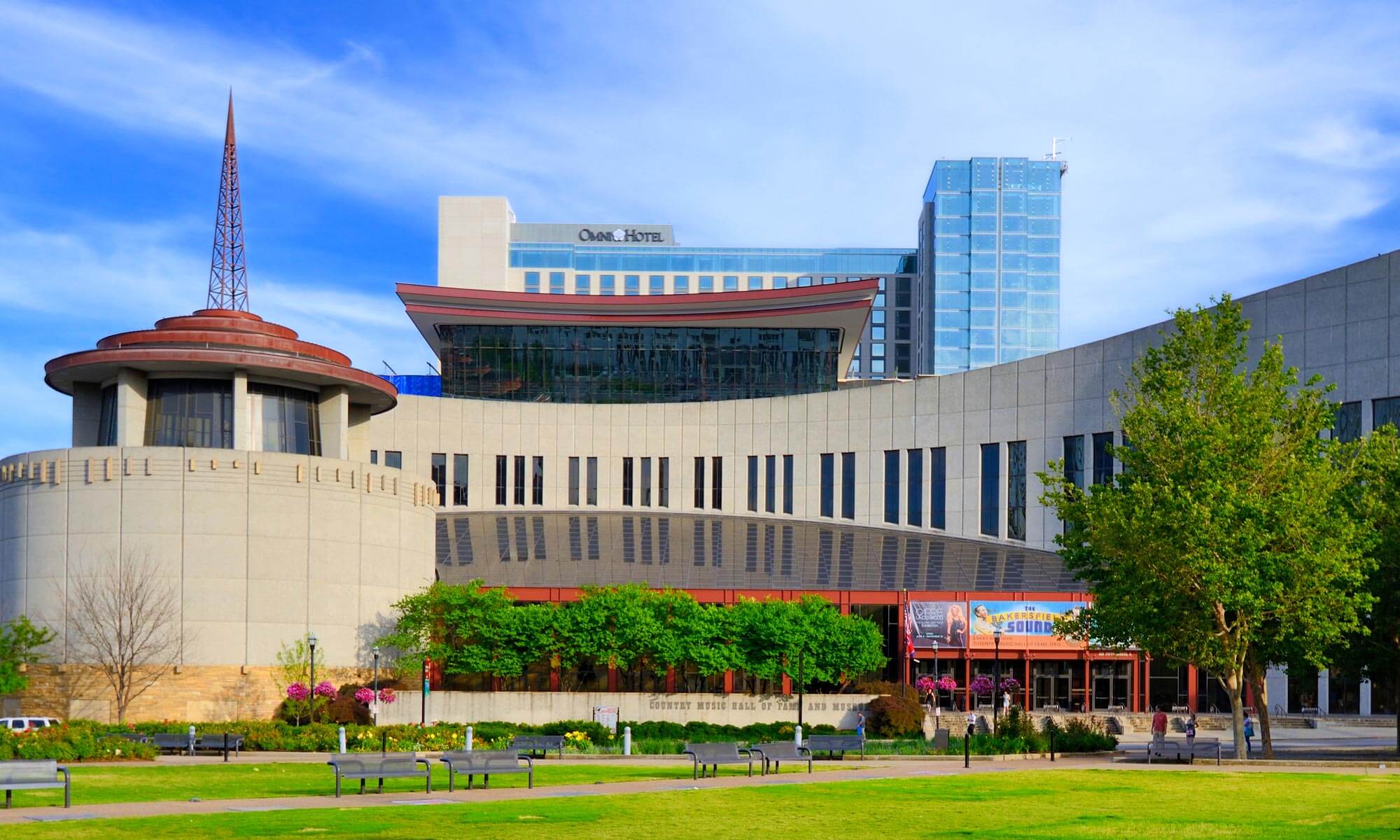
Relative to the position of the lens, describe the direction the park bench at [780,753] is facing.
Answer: facing the viewer and to the right of the viewer

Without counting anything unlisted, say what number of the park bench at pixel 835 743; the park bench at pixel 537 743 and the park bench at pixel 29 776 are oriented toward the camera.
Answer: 3

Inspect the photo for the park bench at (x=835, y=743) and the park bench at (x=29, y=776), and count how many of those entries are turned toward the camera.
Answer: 2

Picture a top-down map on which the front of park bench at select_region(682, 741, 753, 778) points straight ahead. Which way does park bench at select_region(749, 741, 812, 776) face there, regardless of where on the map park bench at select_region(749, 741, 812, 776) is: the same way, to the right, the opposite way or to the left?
the same way

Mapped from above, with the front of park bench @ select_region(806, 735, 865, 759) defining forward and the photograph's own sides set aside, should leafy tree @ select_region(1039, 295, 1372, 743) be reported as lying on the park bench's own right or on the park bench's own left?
on the park bench's own left

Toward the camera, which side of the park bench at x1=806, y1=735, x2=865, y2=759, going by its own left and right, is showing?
front

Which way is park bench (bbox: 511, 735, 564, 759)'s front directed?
toward the camera

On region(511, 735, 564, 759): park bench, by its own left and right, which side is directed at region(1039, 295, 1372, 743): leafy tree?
left
